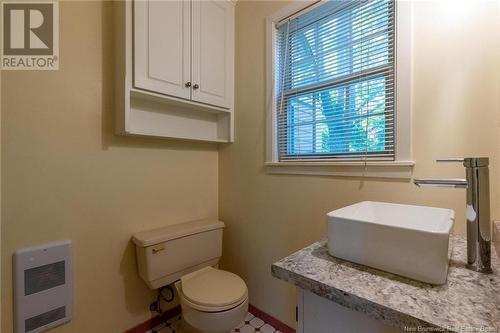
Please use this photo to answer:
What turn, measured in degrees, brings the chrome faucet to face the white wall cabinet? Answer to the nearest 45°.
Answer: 0° — it already faces it

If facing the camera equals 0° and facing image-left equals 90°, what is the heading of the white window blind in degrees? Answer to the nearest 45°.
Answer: approximately 45°

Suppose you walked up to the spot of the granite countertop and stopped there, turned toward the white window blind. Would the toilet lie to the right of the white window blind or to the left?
left

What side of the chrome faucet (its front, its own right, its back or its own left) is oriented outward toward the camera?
left

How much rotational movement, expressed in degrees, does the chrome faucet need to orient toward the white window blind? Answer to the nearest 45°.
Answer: approximately 45° to its right
